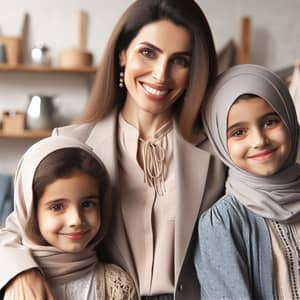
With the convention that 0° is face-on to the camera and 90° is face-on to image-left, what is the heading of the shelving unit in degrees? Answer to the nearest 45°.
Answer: approximately 0°

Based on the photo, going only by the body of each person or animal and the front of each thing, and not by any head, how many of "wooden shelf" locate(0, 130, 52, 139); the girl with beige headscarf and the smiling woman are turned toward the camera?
3

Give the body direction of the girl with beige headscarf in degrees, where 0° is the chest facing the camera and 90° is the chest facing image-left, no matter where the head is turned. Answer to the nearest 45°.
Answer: approximately 0°

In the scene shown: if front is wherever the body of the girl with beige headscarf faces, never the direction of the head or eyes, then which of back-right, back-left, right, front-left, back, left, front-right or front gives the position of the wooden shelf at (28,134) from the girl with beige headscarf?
back

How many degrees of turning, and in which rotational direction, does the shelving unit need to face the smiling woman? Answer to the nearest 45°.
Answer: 0° — it already faces them

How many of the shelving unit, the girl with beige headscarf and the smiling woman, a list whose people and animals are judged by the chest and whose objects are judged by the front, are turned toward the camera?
3

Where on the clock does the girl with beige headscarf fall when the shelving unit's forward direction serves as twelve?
The girl with beige headscarf is roughly at 12 o'clock from the shelving unit.

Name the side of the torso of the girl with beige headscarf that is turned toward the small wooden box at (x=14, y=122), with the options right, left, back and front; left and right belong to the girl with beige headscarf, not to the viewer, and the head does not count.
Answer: back

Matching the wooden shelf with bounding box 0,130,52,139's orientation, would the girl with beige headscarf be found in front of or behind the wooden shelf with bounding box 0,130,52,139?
in front

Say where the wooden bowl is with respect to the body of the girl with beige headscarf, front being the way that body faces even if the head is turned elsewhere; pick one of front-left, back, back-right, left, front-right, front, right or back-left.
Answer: back

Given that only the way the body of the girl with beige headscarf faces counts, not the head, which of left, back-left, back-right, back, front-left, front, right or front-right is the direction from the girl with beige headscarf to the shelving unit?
back
